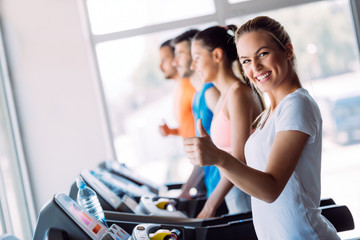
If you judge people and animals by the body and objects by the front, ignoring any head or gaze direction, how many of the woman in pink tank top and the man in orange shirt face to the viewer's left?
2

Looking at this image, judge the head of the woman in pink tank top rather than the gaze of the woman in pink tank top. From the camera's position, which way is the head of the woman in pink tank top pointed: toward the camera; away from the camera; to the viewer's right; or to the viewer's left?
to the viewer's left

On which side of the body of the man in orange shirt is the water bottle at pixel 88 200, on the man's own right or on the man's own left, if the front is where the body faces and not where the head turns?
on the man's own left

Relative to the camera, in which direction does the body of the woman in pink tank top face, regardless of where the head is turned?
to the viewer's left

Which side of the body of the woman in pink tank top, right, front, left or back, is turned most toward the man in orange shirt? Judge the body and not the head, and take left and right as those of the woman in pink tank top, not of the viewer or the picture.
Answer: right

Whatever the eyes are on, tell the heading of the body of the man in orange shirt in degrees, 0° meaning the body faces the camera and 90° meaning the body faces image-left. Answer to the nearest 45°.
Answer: approximately 90°
